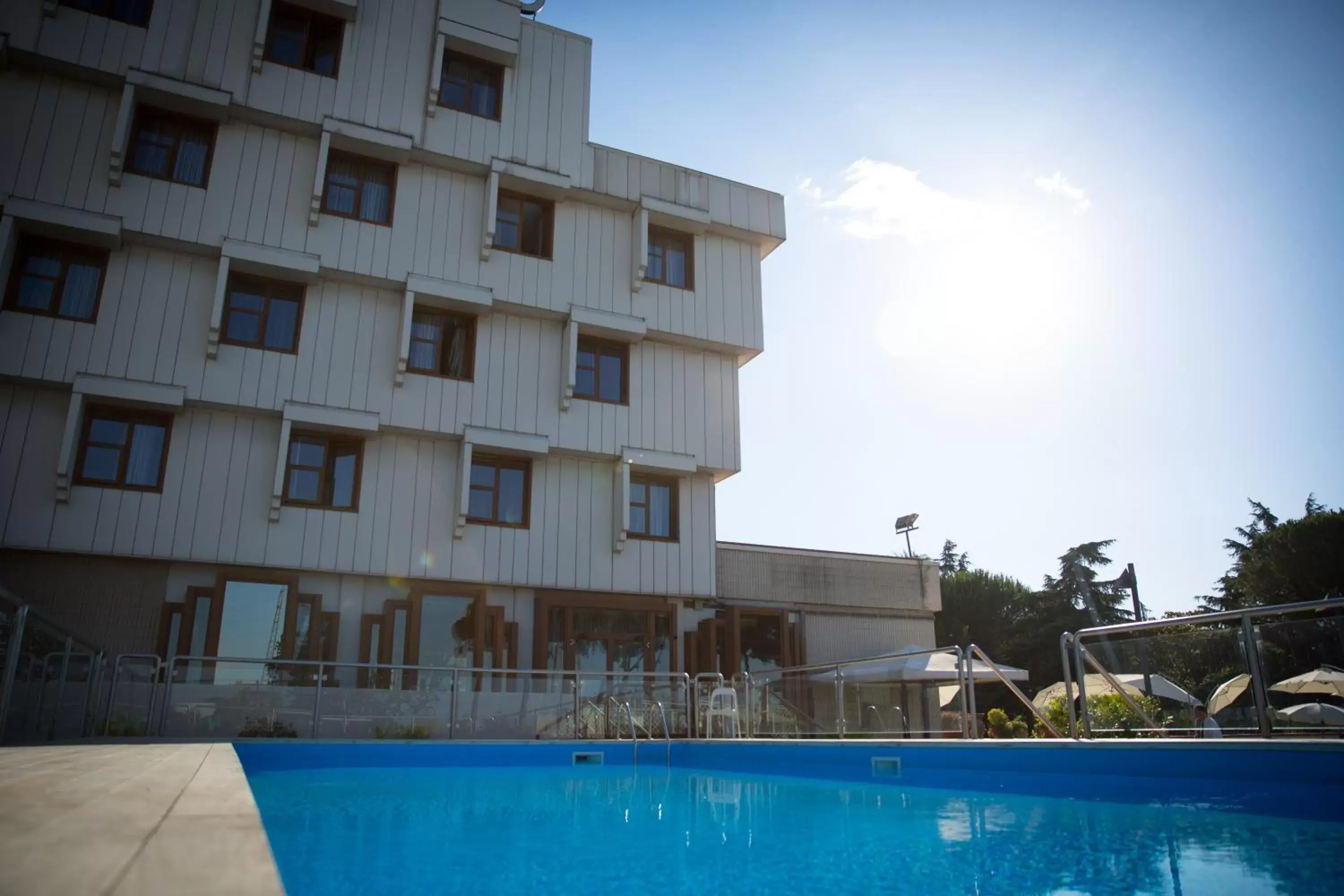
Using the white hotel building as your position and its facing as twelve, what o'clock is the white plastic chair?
The white plastic chair is roughly at 11 o'clock from the white hotel building.

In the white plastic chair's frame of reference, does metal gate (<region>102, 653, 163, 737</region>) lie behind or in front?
in front

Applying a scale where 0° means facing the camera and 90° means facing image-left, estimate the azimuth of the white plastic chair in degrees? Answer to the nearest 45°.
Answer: approximately 45°

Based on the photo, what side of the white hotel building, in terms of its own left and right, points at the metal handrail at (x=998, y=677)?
front

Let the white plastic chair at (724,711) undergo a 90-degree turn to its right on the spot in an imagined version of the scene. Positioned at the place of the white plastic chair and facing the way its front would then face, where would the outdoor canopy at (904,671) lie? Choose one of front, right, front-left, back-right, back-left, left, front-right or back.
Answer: back

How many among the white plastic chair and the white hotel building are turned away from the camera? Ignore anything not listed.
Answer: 0

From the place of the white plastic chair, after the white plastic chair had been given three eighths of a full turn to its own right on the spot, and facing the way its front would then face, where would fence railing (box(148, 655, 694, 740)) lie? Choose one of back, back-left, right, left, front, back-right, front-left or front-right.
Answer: left

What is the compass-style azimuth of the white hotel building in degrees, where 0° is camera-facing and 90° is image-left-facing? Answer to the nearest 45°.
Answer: approximately 315°
